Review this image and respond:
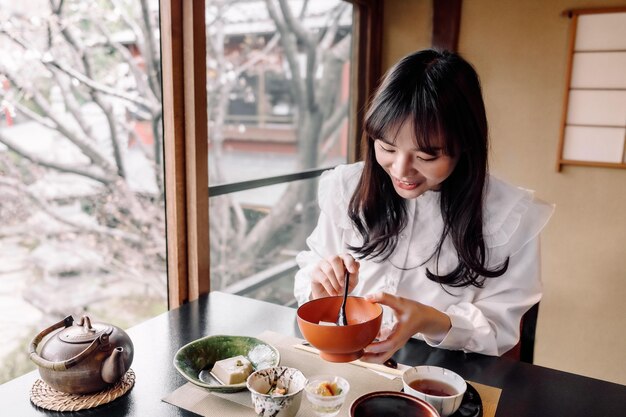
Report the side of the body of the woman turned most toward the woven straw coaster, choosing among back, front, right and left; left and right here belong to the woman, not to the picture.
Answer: front

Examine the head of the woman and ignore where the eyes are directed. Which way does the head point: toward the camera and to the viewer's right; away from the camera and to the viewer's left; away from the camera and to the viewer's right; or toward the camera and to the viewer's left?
toward the camera and to the viewer's left

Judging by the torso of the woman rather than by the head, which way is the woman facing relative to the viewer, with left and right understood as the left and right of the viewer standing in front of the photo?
facing the viewer and to the left of the viewer

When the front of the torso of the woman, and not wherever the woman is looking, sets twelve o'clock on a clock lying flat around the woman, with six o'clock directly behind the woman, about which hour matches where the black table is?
The black table is roughly at 12 o'clock from the woman.

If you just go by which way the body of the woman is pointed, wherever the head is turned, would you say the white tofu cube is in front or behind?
in front

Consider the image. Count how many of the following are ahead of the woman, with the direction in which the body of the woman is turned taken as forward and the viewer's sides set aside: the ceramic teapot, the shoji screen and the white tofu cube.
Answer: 2

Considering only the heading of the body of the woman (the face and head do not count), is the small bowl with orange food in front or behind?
in front

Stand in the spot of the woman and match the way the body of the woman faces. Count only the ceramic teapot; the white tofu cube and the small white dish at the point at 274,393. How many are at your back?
0

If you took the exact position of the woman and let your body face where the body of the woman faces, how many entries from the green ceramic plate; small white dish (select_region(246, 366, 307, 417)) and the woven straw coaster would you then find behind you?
0

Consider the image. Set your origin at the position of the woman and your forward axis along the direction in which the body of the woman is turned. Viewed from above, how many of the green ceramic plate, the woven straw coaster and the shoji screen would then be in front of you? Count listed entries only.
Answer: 2

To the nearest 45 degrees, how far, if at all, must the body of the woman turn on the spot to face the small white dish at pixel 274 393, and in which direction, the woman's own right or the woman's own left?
0° — they already face it

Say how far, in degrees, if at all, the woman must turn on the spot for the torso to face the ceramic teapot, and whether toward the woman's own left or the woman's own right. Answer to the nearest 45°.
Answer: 0° — they already face it

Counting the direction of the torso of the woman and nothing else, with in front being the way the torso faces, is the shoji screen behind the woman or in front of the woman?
behind

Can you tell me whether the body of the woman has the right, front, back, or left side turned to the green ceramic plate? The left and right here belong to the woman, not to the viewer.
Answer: front
